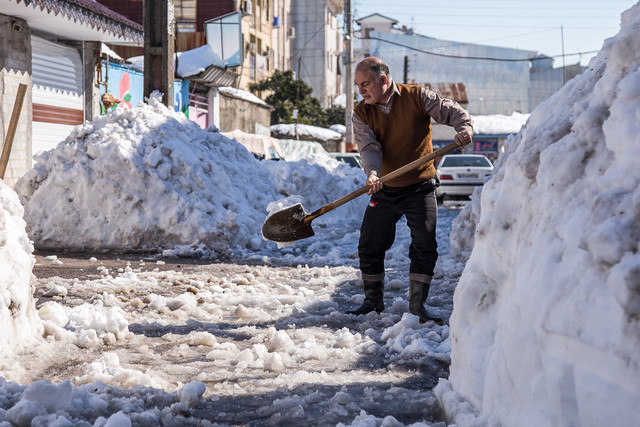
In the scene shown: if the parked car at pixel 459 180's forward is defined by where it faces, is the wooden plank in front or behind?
behind

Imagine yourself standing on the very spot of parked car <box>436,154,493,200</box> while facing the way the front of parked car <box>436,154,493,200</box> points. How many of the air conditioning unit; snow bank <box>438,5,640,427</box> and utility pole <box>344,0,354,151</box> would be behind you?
1

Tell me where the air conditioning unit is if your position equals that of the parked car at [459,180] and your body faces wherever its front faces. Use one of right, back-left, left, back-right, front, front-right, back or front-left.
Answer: front-left

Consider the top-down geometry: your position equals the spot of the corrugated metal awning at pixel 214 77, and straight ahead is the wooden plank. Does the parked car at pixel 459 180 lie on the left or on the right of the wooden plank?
left

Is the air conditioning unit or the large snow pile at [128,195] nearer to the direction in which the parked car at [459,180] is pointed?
the air conditioning unit

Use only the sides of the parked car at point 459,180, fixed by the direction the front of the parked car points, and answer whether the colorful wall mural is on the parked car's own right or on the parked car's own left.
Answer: on the parked car's own left

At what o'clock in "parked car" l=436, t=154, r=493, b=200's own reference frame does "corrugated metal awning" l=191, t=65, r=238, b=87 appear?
The corrugated metal awning is roughly at 10 o'clock from the parked car.

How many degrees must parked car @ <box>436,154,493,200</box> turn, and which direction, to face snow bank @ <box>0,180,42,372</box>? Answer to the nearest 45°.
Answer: approximately 180°

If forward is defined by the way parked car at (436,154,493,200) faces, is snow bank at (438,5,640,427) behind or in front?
behind

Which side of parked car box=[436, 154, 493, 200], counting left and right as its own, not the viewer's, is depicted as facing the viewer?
back

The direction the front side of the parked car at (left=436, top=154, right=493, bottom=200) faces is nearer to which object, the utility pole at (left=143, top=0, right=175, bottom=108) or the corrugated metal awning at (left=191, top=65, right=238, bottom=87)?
the corrugated metal awning

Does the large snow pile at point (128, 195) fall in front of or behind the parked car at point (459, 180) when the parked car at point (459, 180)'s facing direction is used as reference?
behind
